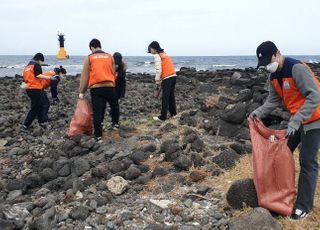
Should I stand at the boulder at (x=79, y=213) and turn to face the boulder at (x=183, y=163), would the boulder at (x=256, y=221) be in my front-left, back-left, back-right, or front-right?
front-right

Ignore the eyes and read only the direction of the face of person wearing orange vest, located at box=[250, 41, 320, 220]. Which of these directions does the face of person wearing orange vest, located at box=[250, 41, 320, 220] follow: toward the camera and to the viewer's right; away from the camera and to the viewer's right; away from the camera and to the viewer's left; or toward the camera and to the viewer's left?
toward the camera and to the viewer's left

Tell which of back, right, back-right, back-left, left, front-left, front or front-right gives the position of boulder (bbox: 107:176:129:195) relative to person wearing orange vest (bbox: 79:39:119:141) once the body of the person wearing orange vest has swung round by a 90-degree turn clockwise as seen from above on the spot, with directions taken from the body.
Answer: right

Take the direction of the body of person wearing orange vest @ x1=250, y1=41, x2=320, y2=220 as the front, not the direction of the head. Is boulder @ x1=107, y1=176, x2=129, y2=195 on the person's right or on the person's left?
on the person's right

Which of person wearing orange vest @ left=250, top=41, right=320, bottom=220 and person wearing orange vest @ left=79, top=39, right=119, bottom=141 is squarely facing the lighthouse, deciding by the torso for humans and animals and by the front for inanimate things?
person wearing orange vest @ left=79, top=39, right=119, bottom=141

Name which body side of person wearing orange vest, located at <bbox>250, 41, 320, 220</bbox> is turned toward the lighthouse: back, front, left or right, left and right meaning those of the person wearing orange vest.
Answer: right

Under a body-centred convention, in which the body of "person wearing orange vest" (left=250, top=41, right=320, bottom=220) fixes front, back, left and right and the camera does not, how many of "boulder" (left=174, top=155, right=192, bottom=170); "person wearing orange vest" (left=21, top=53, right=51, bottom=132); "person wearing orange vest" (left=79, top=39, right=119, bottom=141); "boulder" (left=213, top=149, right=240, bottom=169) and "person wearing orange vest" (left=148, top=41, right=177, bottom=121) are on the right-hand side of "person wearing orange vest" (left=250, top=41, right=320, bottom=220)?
5

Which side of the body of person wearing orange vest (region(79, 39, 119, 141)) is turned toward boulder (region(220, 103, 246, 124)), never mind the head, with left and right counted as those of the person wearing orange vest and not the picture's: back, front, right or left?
right

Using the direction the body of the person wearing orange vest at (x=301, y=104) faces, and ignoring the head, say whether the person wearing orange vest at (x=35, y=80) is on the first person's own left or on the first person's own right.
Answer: on the first person's own right

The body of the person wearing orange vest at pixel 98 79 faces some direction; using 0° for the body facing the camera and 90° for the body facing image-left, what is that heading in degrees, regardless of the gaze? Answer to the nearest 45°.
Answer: approximately 180°

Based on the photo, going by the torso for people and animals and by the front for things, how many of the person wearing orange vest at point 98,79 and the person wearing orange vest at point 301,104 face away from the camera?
1

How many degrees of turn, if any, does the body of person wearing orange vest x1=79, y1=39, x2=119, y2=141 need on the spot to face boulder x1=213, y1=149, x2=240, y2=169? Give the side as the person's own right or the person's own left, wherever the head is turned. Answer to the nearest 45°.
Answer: approximately 135° to the person's own right

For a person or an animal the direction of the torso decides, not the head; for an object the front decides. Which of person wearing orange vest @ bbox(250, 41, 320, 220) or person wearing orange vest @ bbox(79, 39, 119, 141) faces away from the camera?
person wearing orange vest @ bbox(79, 39, 119, 141)

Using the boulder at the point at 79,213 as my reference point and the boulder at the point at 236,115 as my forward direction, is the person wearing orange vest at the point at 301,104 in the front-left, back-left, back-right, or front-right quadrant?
front-right

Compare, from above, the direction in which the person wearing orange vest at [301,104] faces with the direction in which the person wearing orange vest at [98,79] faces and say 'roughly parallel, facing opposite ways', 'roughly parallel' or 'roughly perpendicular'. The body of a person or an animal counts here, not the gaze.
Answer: roughly perpendicular
